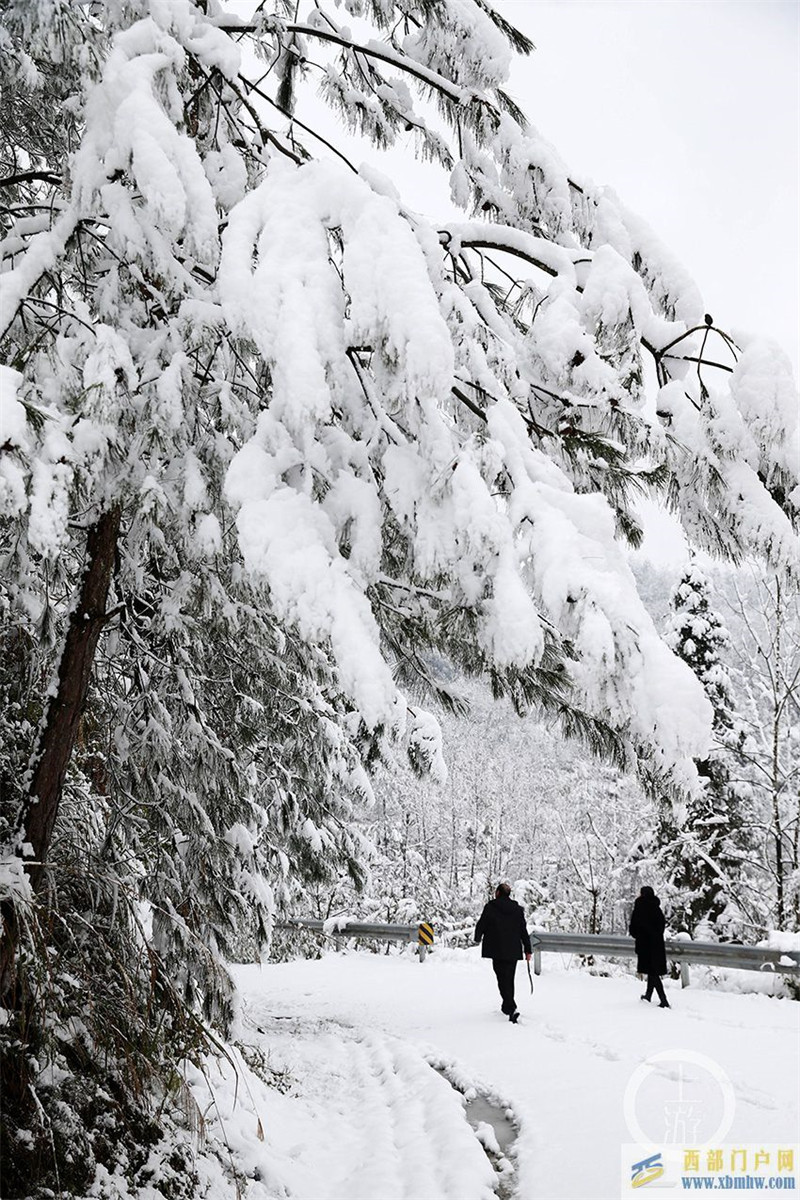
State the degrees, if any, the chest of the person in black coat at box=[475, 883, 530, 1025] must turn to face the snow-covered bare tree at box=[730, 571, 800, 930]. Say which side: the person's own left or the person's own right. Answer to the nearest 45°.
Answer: approximately 45° to the person's own right

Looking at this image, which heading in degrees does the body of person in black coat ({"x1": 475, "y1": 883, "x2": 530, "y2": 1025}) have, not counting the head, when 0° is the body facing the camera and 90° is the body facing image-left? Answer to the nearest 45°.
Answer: approximately 180°

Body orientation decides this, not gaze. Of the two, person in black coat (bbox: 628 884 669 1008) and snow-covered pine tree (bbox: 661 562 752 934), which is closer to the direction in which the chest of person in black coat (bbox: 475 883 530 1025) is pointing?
the snow-covered pine tree

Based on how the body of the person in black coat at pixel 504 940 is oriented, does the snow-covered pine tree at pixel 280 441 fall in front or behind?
behind

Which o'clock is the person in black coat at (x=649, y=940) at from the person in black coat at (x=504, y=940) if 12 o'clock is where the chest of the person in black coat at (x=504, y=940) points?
the person in black coat at (x=649, y=940) is roughly at 2 o'clock from the person in black coat at (x=504, y=940).

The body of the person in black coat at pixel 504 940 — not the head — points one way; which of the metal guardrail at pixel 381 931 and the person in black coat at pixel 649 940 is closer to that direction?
the metal guardrail
